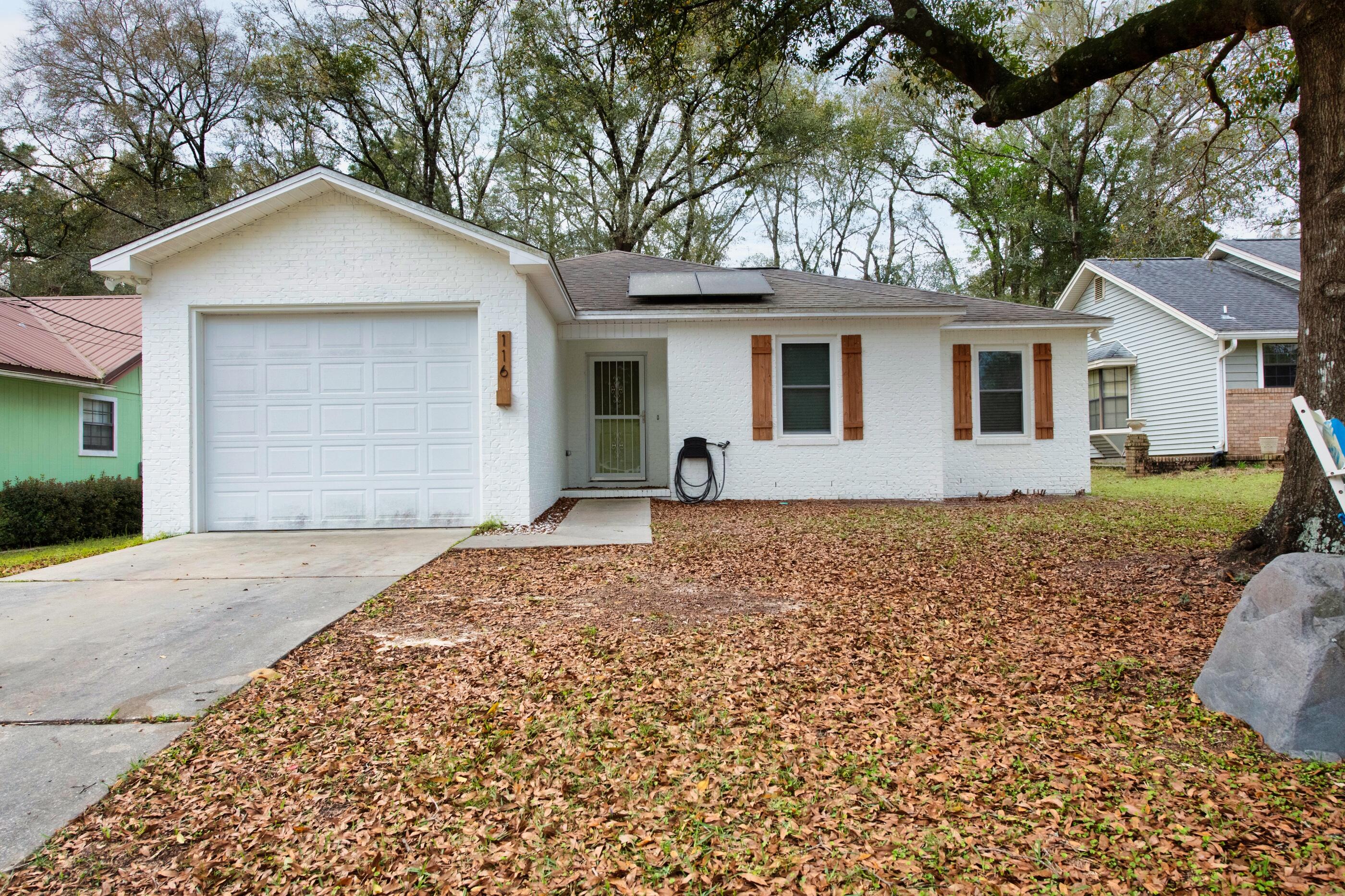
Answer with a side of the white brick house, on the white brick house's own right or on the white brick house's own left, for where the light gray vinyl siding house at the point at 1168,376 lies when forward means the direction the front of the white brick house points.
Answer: on the white brick house's own left

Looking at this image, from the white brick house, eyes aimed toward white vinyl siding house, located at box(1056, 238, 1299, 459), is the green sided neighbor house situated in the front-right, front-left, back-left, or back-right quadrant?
back-left

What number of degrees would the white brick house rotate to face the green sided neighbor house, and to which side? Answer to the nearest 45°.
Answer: approximately 135° to its right

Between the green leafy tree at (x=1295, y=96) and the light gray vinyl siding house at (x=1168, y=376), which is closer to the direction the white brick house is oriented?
the green leafy tree

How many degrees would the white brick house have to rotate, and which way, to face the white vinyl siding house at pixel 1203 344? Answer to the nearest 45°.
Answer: approximately 135° to its left

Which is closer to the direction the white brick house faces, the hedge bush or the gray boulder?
the gray boulder

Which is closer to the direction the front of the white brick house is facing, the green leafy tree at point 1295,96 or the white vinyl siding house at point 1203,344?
the green leafy tree

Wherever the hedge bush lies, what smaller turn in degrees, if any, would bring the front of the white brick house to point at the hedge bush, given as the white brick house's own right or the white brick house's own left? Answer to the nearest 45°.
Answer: approximately 135° to the white brick house's own right

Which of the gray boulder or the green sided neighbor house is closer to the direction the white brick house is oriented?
the gray boulder

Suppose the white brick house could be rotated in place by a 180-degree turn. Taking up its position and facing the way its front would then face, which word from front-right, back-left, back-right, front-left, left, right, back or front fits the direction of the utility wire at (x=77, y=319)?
front-left

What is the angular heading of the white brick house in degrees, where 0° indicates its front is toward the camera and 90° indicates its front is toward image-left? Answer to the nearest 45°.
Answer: approximately 0°

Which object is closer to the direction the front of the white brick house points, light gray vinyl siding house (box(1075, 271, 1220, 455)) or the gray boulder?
the gray boulder
